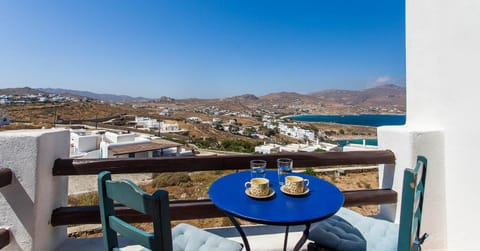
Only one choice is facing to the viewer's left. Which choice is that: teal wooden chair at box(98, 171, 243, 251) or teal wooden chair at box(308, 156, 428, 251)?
teal wooden chair at box(308, 156, 428, 251)

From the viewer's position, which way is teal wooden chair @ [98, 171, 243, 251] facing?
facing away from the viewer and to the right of the viewer

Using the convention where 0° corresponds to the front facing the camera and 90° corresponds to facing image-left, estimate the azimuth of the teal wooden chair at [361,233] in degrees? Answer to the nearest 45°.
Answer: approximately 90°

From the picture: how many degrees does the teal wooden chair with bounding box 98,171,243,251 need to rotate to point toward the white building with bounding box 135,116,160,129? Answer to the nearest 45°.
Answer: approximately 45° to its left

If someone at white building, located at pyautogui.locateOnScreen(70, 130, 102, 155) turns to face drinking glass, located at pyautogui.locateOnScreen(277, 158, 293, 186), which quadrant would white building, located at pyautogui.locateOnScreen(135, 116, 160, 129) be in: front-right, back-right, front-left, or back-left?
back-left

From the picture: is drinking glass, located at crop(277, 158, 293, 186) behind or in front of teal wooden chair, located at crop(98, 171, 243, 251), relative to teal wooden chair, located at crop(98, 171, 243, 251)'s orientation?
in front

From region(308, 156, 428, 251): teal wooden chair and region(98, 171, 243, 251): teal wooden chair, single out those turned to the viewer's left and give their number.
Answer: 1
